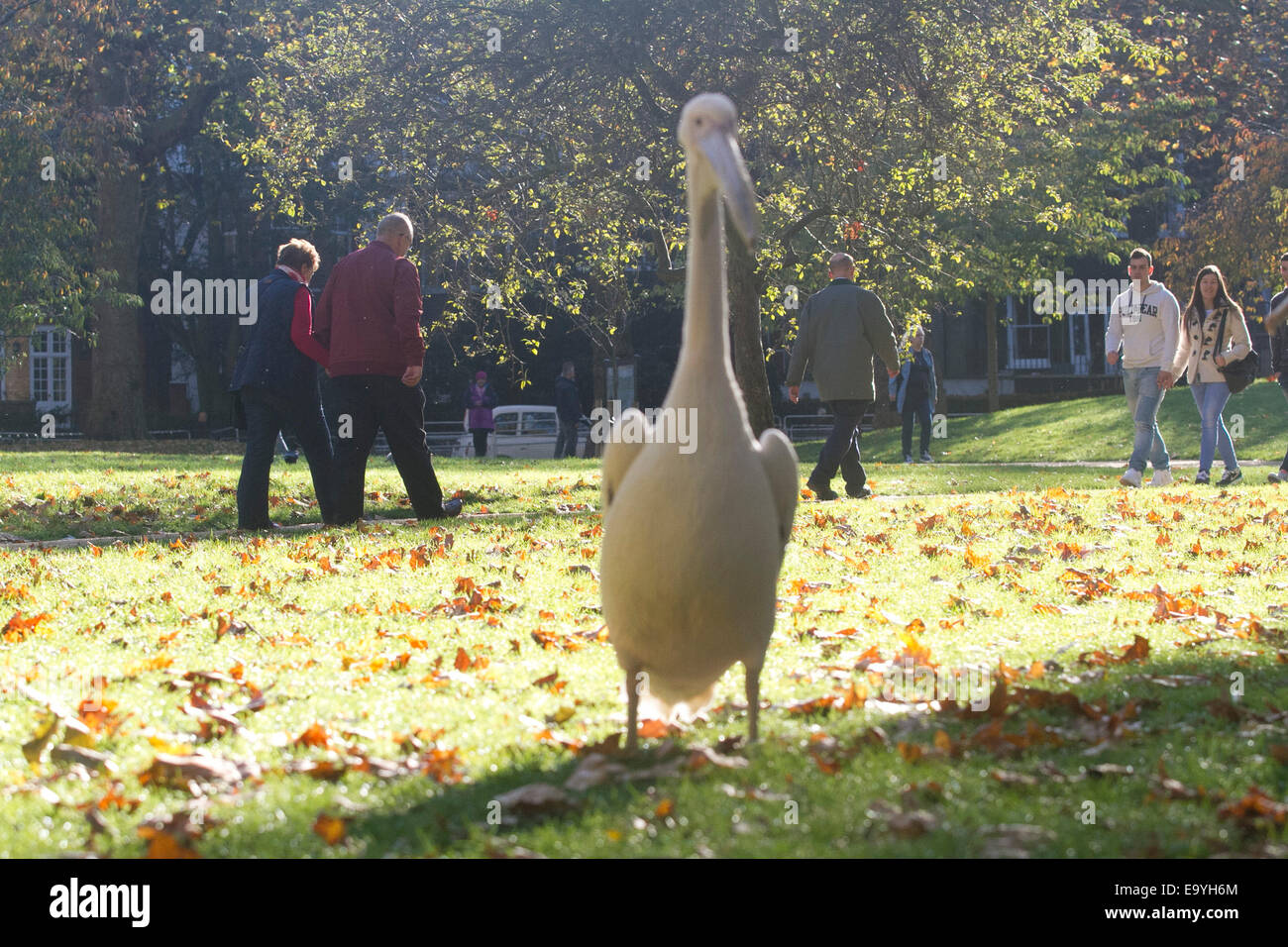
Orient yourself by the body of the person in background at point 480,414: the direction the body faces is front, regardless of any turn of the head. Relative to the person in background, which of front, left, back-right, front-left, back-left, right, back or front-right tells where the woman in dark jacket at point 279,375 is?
front

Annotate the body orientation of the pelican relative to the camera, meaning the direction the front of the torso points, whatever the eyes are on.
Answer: toward the camera

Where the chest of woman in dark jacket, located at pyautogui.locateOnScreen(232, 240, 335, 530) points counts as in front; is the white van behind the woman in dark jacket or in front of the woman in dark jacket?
in front

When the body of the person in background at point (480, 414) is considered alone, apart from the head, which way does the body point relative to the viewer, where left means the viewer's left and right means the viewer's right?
facing the viewer

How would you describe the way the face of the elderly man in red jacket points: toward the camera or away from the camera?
away from the camera

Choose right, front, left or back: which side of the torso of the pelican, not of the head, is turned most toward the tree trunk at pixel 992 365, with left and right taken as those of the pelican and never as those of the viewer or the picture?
back

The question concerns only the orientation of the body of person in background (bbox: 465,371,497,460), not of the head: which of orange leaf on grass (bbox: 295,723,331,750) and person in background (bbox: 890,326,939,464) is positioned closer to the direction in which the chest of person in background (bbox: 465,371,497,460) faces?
the orange leaf on grass

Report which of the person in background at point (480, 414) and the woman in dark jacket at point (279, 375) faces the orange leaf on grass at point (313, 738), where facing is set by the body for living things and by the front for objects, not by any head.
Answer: the person in background

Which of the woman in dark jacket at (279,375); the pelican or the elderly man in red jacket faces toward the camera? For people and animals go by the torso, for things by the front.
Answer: the pelican

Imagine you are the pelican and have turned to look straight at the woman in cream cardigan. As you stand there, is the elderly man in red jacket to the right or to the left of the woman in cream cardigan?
left

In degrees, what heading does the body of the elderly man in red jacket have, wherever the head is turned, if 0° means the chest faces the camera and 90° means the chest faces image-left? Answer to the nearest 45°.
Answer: approximately 225°

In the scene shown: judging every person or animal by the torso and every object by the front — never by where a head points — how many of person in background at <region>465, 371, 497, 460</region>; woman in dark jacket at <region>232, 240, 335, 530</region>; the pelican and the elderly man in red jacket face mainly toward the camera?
2

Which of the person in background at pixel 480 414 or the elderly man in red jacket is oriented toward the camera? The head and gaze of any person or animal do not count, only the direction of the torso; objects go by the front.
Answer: the person in background
